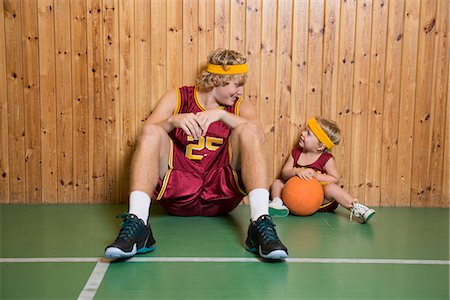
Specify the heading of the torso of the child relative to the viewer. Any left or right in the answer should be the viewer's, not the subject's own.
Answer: facing the viewer

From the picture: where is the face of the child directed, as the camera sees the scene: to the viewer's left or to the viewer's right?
to the viewer's left
